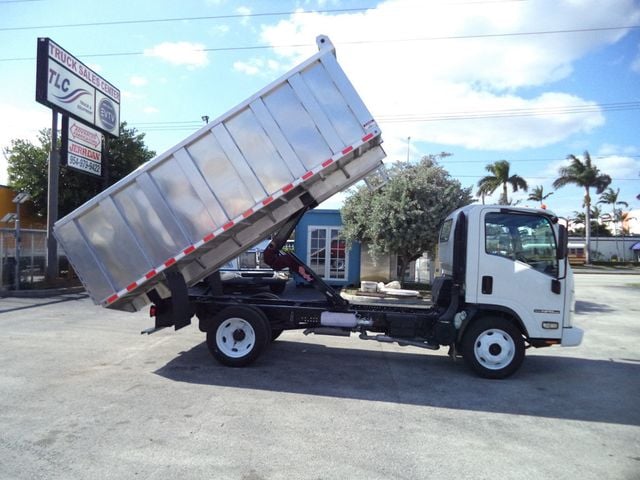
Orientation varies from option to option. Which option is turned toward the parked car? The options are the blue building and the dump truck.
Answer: the blue building

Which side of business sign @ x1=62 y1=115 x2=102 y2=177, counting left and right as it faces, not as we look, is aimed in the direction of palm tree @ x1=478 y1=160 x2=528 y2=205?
left

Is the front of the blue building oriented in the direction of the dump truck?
yes

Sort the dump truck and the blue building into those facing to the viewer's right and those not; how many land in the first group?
1

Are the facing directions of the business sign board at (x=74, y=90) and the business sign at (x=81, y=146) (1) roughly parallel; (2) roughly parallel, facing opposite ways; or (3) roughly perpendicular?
roughly parallel

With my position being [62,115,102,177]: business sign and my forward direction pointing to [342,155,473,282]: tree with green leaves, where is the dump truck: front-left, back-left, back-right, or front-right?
front-right

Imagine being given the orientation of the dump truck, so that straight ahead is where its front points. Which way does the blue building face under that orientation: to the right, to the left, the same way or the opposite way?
to the right

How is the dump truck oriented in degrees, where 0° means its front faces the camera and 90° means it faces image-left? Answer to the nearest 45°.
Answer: approximately 270°

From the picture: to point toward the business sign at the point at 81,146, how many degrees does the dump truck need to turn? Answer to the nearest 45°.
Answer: approximately 135° to its left

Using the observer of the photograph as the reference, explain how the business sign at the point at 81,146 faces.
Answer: facing the viewer and to the right of the viewer

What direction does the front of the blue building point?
toward the camera

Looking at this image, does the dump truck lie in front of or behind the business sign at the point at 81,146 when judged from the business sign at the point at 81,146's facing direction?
in front
